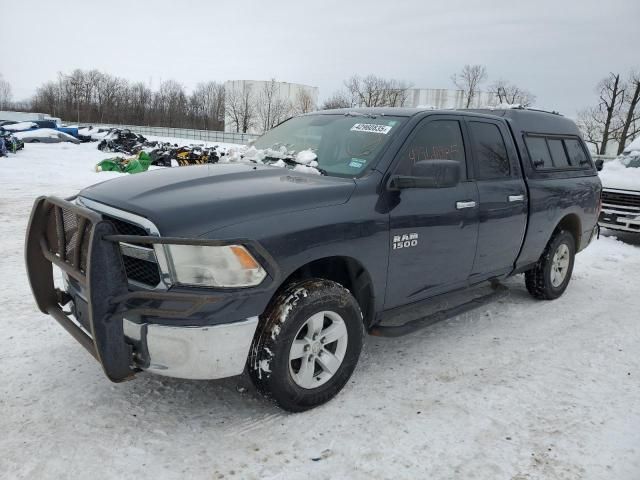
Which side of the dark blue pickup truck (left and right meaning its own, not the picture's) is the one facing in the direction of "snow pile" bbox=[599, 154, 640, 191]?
back

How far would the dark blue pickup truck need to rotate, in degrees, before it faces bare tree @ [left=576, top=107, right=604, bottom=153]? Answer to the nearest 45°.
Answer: approximately 180°

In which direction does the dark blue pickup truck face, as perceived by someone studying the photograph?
facing the viewer and to the left of the viewer
